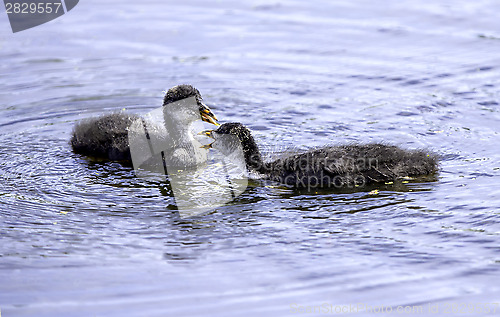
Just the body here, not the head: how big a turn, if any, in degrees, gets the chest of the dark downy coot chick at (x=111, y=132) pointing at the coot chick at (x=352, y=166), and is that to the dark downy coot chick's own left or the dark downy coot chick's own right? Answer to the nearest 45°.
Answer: approximately 45° to the dark downy coot chick's own right

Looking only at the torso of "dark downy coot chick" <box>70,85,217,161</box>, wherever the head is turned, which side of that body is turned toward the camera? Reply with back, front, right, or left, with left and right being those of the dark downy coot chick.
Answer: right

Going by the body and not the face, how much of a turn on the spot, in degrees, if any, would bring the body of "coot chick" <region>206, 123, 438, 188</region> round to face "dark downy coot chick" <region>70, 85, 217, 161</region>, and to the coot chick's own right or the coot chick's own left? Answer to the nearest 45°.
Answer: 0° — it already faces it

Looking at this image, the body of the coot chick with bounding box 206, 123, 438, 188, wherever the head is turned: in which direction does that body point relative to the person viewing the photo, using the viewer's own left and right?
facing to the left of the viewer

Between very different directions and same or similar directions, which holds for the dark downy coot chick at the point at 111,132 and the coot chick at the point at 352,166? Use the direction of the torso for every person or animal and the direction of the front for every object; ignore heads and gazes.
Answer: very different directions

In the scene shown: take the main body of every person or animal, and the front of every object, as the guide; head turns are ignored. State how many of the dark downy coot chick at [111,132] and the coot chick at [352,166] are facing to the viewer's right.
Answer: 1
